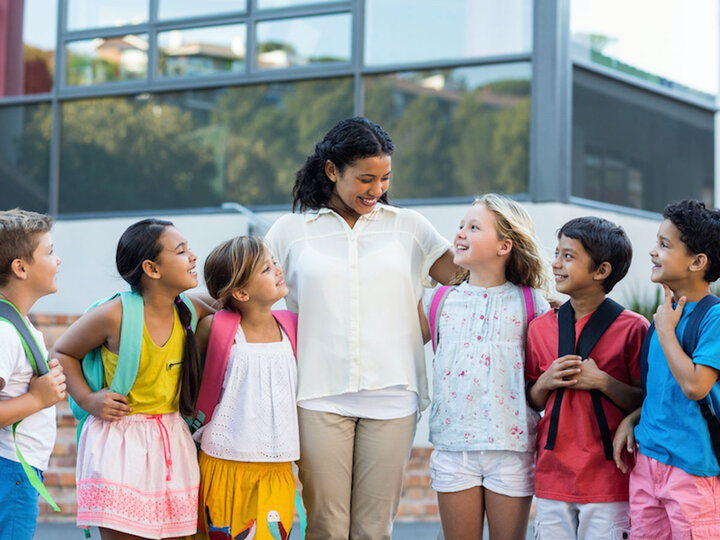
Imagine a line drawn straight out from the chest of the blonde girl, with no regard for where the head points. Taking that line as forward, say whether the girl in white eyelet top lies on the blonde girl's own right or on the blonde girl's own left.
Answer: on the blonde girl's own right

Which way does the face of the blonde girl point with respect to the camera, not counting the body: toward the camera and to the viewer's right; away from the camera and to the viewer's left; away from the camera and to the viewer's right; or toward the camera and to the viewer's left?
toward the camera and to the viewer's left

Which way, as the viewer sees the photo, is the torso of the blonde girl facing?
toward the camera

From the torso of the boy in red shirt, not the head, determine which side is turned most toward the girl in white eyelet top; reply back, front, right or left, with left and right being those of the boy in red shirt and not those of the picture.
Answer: right

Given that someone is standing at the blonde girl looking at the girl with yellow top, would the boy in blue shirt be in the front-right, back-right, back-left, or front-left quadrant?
back-left

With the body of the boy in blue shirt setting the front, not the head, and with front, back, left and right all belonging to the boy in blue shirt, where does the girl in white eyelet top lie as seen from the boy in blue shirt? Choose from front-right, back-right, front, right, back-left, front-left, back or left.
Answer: front-right

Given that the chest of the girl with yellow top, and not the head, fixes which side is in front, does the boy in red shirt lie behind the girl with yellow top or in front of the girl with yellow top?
in front

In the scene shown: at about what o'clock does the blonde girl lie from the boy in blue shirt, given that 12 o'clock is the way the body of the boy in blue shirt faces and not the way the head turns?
The blonde girl is roughly at 2 o'clock from the boy in blue shirt.

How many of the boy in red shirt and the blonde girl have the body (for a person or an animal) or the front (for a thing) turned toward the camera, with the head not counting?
2

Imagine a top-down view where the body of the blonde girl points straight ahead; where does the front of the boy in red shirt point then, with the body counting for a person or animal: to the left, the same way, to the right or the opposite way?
the same way

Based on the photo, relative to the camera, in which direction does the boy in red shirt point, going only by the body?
toward the camera
